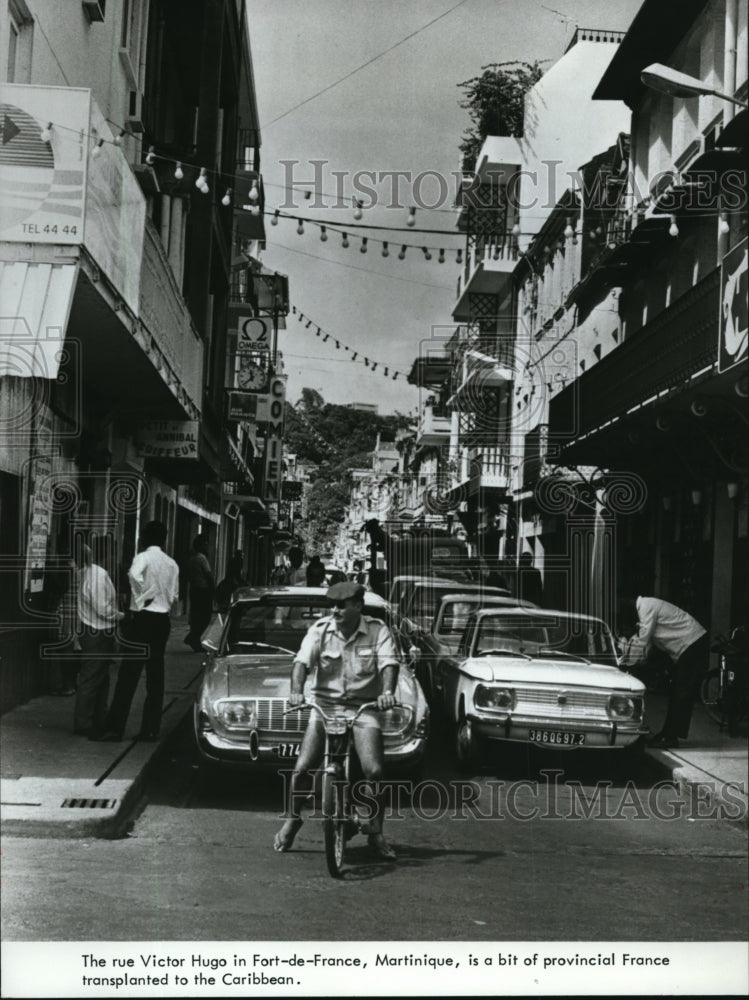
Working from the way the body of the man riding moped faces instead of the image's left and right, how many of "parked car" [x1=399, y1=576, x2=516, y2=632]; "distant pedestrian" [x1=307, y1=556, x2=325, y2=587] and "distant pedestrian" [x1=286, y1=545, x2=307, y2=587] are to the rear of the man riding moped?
3

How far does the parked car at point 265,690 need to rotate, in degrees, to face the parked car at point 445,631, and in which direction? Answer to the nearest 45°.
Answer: approximately 135° to its left

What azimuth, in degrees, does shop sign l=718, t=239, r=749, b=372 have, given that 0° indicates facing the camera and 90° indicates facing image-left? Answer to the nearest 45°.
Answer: approximately 45°

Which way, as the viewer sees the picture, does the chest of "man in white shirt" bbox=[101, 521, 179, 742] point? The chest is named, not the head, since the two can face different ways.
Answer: away from the camera

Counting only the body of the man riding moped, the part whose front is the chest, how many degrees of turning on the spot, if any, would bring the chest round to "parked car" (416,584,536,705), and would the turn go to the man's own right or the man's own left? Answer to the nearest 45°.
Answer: approximately 180°

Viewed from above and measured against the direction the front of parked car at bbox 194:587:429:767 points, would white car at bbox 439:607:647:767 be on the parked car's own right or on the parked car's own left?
on the parked car's own left

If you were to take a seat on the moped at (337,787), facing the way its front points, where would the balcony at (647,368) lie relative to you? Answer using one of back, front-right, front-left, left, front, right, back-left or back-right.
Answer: back-left

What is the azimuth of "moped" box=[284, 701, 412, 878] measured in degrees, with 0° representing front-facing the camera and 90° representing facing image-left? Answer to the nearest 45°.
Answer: approximately 0°

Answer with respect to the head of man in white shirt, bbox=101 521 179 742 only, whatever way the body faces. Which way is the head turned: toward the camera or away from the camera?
away from the camera
